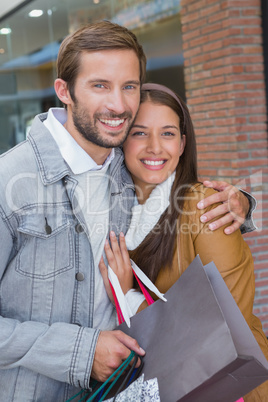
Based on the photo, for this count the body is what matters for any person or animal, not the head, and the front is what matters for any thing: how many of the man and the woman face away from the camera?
0

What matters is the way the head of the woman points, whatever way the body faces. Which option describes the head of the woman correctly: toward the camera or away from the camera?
toward the camera

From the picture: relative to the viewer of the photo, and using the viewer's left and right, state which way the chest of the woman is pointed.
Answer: facing the viewer and to the left of the viewer

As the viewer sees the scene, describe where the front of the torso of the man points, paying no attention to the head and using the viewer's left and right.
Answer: facing the viewer and to the right of the viewer
